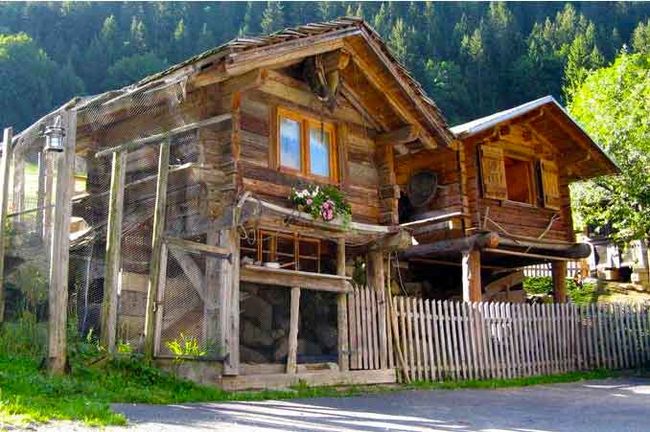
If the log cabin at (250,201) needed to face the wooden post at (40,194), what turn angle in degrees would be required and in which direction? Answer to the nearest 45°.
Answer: approximately 135° to its right

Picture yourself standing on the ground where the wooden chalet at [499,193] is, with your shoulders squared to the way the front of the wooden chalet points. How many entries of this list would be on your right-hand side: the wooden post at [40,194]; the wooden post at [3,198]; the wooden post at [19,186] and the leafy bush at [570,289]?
3

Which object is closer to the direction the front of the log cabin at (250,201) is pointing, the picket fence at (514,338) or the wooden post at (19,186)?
the picket fence

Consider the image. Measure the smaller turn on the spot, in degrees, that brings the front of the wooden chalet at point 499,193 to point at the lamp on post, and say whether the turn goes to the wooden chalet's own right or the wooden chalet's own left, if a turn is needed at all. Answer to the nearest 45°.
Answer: approximately 90° to the wooden chalet's own right

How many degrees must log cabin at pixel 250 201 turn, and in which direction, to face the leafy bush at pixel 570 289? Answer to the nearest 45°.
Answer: approximately 90° to its left

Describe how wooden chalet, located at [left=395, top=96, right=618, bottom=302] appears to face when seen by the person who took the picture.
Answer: facing the viewer and to the right of the viewer

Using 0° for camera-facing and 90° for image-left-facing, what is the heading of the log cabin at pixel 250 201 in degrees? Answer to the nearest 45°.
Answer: approximately 315°
